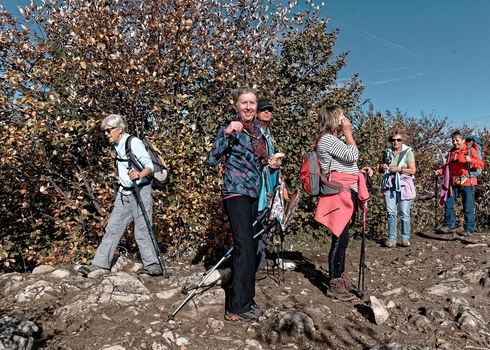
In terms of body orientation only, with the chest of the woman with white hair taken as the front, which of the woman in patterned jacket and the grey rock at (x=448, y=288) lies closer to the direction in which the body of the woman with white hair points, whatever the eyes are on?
the woman in patterned jacket

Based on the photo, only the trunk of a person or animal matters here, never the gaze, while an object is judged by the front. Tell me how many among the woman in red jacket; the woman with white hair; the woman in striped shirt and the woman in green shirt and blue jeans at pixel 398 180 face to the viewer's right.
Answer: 1

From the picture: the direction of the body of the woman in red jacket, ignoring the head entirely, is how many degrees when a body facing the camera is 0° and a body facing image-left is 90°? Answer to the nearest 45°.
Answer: approximately 45°

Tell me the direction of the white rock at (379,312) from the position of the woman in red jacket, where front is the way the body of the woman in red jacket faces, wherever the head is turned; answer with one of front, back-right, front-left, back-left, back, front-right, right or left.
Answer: front-left

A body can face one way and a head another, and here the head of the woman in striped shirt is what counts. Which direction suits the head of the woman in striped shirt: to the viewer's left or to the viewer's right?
to the viewer's right

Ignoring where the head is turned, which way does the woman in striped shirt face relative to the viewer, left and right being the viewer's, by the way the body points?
facing to the right of the viewer

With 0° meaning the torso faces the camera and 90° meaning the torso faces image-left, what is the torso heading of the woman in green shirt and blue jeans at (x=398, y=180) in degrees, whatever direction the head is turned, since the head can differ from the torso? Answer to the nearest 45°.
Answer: approximately 0°

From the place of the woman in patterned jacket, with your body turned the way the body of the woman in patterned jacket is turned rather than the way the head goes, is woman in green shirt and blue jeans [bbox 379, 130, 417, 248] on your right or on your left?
on your left

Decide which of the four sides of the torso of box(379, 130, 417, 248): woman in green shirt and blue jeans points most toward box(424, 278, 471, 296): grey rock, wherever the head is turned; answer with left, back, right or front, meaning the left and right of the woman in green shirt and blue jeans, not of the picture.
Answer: front

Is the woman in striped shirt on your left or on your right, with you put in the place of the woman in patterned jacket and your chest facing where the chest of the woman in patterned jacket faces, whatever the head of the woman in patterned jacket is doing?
on your left
